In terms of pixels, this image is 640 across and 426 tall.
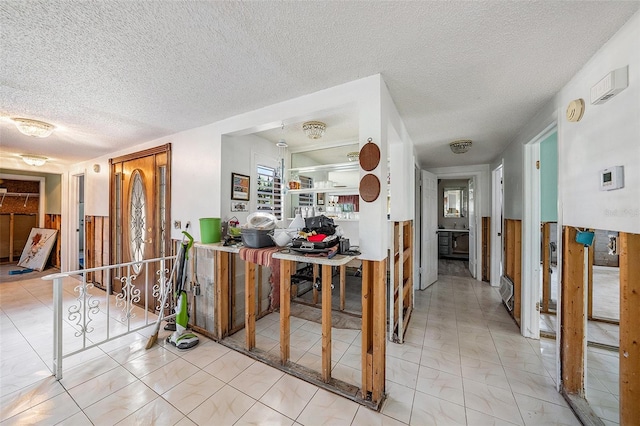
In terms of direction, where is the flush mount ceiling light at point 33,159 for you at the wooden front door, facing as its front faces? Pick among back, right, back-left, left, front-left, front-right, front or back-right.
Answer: right

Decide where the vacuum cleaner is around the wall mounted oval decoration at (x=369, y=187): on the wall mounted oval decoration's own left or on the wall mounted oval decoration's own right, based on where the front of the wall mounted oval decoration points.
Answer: on the wall mounted oval decoration's own right

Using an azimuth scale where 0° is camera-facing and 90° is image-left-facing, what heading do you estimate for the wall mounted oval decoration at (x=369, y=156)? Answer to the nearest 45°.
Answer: approximately 0°

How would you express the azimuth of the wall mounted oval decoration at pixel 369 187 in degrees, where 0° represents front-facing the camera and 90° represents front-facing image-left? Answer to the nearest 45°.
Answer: approximately 0°

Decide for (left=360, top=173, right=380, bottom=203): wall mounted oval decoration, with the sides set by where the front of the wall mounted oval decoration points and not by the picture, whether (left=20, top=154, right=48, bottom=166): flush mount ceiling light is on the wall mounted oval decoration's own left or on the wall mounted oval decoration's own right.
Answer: on the wall mounted oval decoration's own right

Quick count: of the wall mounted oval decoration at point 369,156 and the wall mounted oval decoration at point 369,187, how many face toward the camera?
2

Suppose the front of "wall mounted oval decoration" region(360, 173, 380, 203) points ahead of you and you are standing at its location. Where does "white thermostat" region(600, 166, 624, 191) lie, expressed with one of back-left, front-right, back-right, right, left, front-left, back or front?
left
